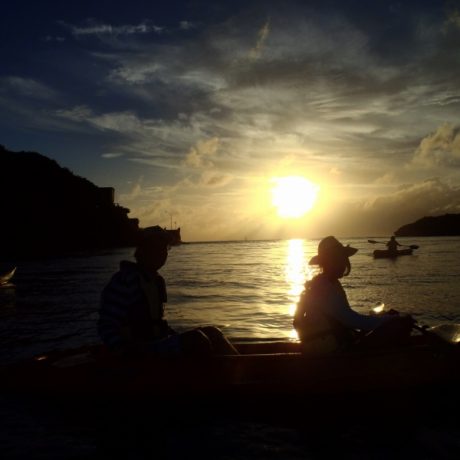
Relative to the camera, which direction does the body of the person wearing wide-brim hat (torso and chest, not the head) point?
to the viewer's right

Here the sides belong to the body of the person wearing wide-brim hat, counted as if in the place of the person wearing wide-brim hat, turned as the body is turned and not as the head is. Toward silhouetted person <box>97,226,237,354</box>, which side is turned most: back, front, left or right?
back
